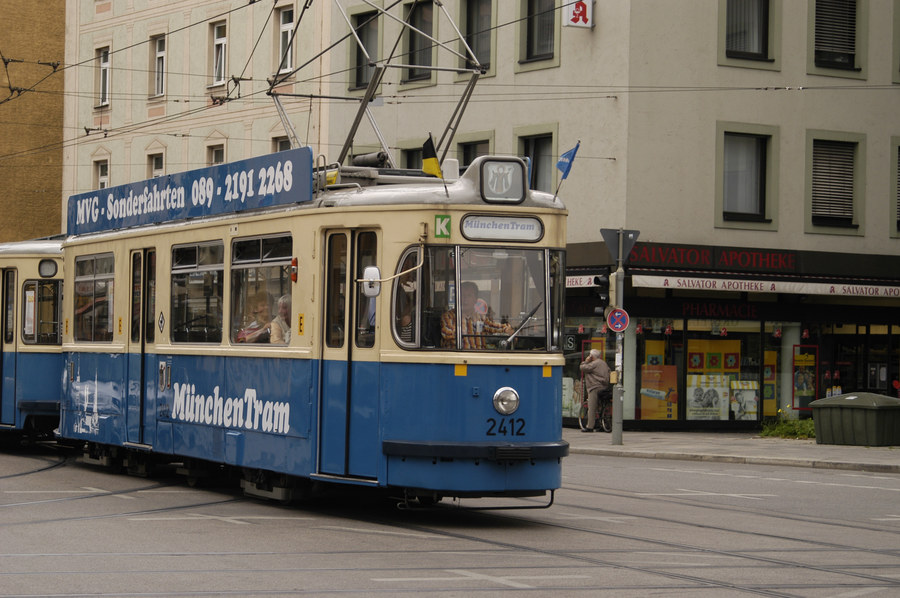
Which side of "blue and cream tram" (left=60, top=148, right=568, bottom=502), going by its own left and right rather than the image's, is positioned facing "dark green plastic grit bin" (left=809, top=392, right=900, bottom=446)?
left

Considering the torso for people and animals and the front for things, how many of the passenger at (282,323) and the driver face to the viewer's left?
1

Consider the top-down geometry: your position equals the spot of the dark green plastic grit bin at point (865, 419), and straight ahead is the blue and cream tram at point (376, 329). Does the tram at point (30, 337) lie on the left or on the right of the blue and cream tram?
right

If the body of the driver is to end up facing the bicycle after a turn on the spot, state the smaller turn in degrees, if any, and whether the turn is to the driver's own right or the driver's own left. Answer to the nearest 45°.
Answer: approximately 135° to the driver's own left

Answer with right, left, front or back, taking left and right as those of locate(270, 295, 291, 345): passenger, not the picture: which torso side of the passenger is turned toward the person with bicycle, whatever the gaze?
left

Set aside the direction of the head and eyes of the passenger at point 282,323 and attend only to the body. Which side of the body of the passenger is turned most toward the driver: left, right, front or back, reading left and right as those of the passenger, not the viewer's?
front

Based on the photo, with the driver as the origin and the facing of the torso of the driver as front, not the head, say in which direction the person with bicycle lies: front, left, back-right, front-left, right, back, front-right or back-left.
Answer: back-left

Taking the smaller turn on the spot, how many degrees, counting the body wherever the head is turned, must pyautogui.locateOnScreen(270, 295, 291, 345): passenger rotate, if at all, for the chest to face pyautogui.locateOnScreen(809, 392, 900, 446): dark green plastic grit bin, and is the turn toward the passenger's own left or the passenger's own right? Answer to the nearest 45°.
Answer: approximately 90° to the passenger's own left

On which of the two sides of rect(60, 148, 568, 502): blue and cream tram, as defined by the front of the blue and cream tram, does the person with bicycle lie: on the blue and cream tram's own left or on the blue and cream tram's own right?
on the blue and cream tram's own left

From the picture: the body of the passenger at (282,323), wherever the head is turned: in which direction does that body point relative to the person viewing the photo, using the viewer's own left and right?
facing the viewer and to the right of the viewer

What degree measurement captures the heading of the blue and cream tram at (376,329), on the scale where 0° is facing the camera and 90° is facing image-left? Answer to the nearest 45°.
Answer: approximately 315°
